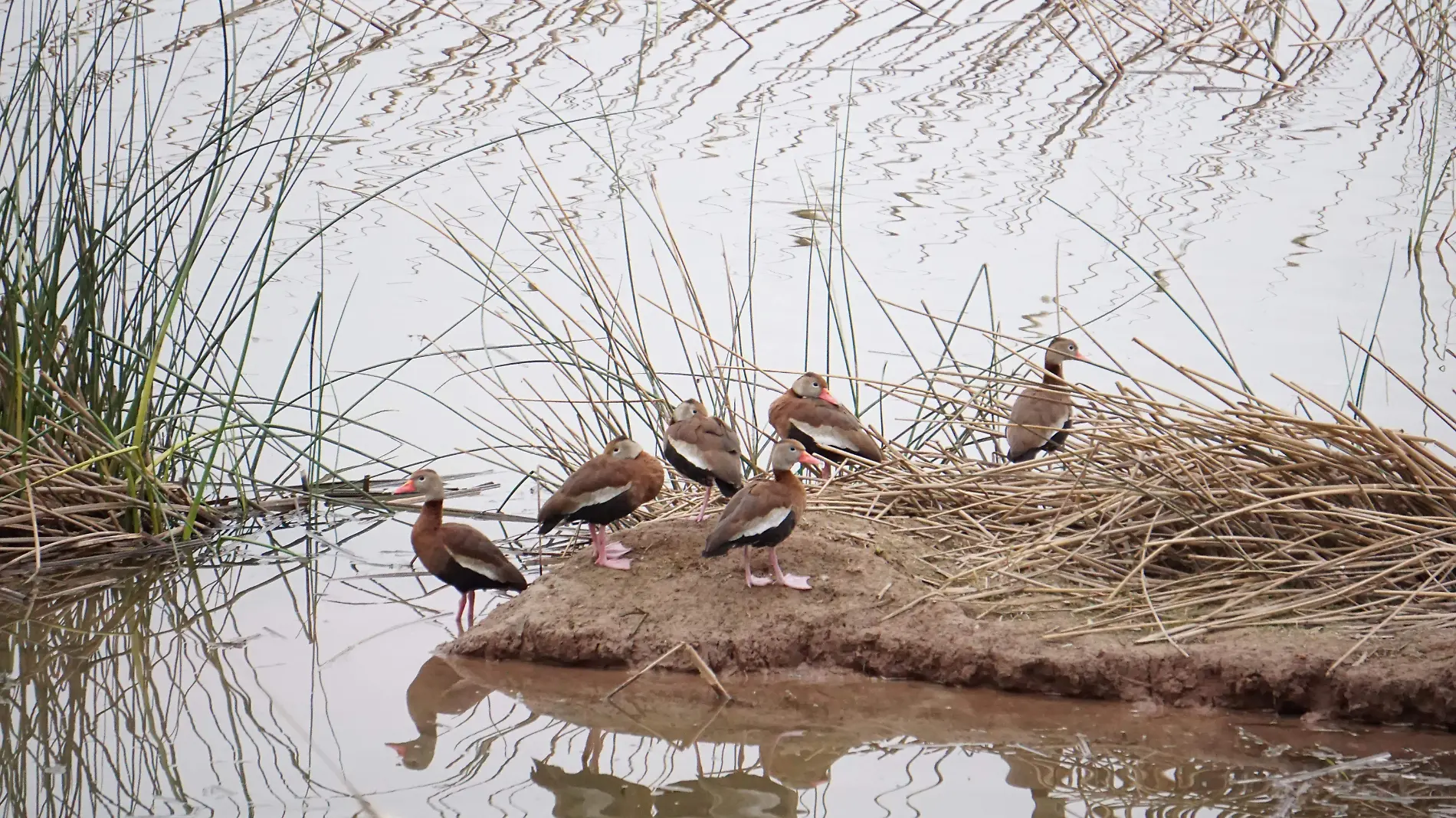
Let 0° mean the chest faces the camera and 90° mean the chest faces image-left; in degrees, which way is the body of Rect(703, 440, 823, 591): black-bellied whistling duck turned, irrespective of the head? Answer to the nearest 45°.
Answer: approximately 270°

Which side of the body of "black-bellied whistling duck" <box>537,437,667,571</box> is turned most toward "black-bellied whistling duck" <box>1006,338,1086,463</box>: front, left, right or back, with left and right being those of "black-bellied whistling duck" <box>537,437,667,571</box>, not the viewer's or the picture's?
front

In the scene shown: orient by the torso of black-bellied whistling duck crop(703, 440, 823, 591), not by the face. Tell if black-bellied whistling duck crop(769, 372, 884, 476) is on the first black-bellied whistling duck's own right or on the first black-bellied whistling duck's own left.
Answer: on the first black-bellied whistling duck's own left

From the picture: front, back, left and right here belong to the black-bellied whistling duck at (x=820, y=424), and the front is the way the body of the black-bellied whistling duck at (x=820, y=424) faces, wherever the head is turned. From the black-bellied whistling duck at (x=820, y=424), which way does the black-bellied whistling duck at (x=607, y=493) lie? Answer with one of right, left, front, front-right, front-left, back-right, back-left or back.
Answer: front-left

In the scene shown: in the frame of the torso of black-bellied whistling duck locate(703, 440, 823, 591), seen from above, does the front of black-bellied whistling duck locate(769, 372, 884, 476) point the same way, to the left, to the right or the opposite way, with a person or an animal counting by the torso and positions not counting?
the opposite way

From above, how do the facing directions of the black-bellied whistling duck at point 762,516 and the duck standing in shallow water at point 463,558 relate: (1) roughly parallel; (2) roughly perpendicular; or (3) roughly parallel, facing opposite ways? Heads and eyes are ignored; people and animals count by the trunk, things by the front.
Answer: roughly parallel, facing opposite ways

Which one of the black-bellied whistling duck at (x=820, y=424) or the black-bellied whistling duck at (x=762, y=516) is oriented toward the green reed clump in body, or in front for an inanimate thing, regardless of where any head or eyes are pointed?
the black-bellied whistling duck at (x=820, y=424)

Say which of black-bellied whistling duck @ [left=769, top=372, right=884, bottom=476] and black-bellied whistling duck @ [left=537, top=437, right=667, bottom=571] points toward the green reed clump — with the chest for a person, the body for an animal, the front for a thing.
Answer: black-bellied whistling duck @ [left=769, top=372, right=884, bottom=476]

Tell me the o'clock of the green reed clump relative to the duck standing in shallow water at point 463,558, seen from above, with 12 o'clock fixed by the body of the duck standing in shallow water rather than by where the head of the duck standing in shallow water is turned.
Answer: The green reed clump is roughly at 1 o'clock from the duck standing in shallow water.

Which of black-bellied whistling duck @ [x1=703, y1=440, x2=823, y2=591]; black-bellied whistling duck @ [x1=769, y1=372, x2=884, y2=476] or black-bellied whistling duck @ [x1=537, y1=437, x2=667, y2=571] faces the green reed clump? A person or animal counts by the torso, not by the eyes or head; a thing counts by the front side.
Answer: black-bellied whistling duck @ [x1=769, y1=372, x2=884, y2=476]

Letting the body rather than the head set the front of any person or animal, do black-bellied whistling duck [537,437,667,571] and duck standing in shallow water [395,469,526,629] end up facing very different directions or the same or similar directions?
very different directions

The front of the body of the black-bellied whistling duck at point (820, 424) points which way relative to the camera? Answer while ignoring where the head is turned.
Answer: to the viewer's left

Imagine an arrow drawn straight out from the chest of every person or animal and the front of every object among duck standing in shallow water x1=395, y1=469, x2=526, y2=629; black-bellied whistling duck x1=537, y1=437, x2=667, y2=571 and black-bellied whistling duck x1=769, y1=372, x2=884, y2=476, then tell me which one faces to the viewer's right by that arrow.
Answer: black-bellied whistling duck x1=537, y1=437, x2=667, y2=571

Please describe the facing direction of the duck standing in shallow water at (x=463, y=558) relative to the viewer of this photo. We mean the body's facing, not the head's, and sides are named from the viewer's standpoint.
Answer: facing to the left of the viewer

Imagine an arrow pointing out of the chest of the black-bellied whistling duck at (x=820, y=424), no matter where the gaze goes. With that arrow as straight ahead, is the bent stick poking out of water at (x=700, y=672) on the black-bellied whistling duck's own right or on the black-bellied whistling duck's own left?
on the black-bellied whistling duck's own left

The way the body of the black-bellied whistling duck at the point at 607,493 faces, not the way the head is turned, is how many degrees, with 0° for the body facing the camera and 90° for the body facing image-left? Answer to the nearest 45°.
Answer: approximately 270°

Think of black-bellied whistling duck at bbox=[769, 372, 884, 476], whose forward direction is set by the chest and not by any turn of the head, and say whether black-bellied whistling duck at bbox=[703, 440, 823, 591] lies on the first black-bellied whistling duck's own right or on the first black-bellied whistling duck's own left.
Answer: on the first black-bellied whistling duck's own left

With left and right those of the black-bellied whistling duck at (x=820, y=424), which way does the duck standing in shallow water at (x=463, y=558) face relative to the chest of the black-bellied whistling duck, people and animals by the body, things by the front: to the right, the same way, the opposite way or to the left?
the same way

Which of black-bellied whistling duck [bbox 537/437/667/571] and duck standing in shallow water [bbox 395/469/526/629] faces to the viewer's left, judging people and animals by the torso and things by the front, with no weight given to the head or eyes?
the duck standing in shallow water
